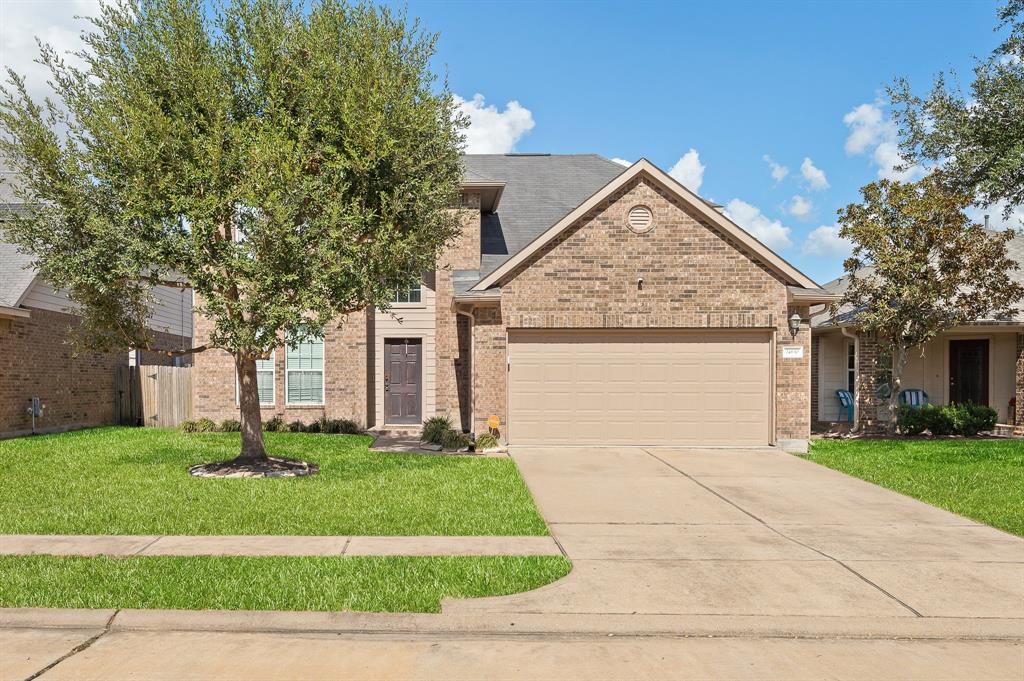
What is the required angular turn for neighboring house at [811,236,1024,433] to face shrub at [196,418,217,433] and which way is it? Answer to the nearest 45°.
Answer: approximately 45° to its right

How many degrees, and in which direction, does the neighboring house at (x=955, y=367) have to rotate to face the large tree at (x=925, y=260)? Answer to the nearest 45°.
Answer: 0° — it already faces it

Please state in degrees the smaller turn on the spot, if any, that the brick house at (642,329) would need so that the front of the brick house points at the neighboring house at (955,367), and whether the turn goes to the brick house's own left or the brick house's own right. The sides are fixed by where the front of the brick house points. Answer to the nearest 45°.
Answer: approximately 135° to the brick house's own left

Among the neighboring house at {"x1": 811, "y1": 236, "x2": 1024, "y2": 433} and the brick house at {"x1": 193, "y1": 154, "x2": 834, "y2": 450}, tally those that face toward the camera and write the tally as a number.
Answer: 2

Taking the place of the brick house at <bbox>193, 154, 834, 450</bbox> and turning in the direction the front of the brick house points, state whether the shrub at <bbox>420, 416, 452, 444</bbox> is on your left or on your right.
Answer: on your right

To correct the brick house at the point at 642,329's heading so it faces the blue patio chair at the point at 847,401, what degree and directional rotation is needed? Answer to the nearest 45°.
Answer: approximately 135° to its left

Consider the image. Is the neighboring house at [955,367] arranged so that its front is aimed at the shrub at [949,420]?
yes

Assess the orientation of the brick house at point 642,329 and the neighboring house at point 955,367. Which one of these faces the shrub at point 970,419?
the neighboring house

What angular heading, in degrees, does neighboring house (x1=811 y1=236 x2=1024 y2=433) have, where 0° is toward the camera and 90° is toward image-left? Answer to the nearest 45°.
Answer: approximately 0°
